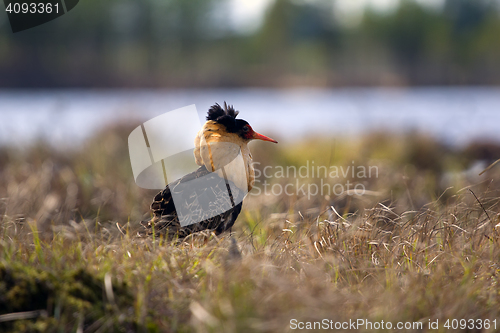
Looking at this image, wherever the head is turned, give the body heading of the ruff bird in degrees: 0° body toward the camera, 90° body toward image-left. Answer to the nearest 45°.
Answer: approximately 270°
